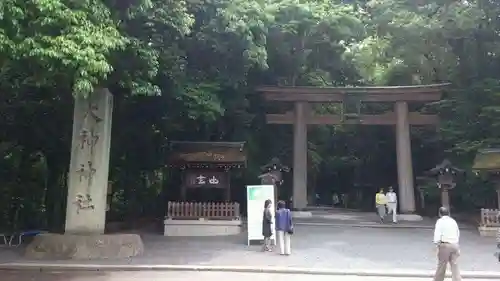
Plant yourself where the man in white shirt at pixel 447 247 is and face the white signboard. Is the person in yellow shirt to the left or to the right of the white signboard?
right

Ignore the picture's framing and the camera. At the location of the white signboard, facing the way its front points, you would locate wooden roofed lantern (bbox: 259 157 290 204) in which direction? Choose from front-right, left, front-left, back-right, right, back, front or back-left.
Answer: back

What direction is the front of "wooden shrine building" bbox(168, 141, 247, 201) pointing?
toward the camera

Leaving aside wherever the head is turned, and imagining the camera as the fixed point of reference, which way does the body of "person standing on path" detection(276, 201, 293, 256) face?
away from the camera

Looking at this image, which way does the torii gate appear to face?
toward the camera

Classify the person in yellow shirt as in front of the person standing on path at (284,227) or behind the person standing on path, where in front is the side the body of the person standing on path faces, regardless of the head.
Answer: in front

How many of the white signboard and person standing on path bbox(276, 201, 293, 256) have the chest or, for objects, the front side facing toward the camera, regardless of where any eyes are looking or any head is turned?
1

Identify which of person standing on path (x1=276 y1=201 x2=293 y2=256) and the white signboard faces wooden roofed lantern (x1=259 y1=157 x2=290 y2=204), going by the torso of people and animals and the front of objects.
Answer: the person standing on path

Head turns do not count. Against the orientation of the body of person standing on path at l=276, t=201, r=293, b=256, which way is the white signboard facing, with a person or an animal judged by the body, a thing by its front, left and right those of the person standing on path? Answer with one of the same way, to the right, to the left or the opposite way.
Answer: the opposite way

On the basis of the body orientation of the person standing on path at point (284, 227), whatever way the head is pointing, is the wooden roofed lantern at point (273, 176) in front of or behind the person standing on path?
in front

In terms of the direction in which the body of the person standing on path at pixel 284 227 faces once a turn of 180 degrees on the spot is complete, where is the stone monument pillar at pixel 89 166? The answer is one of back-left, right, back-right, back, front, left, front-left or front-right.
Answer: right

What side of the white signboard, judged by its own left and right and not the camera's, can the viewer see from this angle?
front
